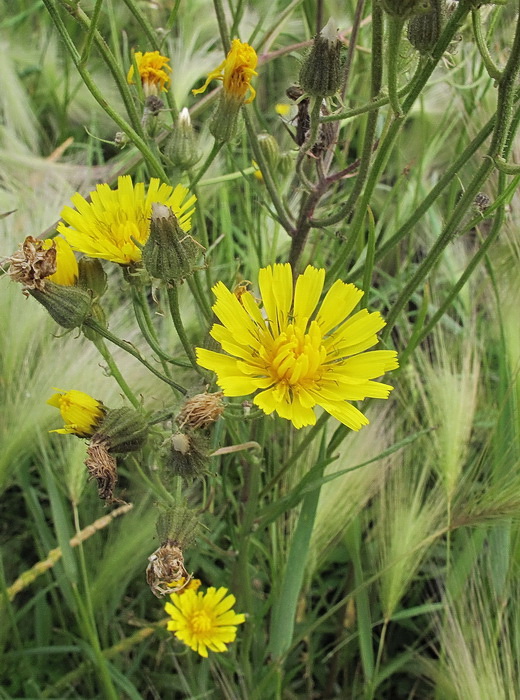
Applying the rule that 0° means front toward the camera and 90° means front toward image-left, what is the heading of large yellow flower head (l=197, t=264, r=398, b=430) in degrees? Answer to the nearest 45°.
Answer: approximately 0°
